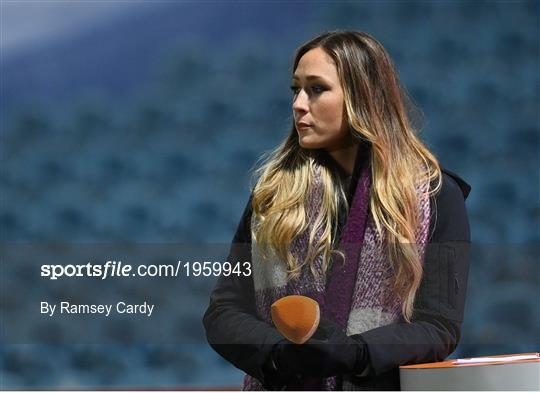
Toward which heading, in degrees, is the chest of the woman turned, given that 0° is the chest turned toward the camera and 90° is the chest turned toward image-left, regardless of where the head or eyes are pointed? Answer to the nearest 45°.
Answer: approximately 45°
